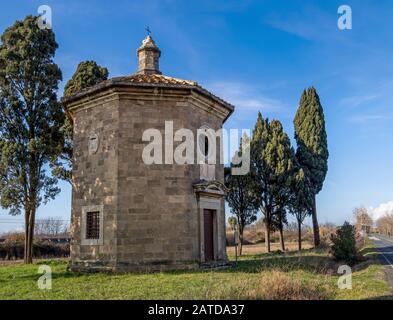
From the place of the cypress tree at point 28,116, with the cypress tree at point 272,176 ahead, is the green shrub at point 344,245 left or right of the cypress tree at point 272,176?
right

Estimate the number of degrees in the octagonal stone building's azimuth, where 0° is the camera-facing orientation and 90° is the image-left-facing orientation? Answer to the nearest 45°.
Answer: approximately 315°

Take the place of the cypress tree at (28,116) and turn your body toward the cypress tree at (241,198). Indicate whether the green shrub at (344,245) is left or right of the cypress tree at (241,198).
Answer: right

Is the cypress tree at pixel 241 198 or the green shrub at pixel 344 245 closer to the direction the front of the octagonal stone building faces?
the green shrub

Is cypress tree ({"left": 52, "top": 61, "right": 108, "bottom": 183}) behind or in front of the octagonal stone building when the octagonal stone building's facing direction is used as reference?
behind

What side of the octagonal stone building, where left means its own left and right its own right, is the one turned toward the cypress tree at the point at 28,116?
back

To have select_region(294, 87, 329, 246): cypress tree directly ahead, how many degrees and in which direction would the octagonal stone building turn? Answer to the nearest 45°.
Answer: approximately 90° to its left

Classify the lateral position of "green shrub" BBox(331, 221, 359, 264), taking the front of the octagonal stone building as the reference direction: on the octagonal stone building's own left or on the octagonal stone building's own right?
on the octagonal stone building's own left

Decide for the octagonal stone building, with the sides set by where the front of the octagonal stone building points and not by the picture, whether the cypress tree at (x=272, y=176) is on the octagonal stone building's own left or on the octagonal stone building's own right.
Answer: on the octagonal stone building's own left

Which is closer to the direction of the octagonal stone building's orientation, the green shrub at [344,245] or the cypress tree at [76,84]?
the green shrub
